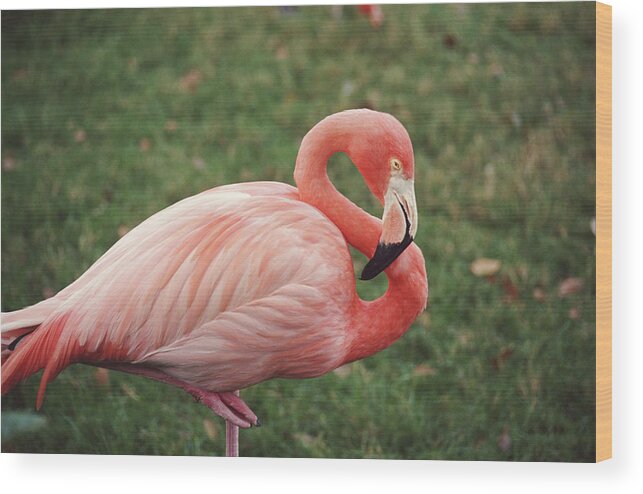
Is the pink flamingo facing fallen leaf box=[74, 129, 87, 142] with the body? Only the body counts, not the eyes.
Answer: no

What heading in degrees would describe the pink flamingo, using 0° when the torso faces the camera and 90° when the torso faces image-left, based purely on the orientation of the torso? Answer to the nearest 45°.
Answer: approximately 270°

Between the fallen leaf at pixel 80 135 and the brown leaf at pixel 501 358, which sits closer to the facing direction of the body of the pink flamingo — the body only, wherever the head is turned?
the brown leaf

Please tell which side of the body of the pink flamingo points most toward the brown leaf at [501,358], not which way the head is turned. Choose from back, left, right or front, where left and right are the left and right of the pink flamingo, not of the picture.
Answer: left
